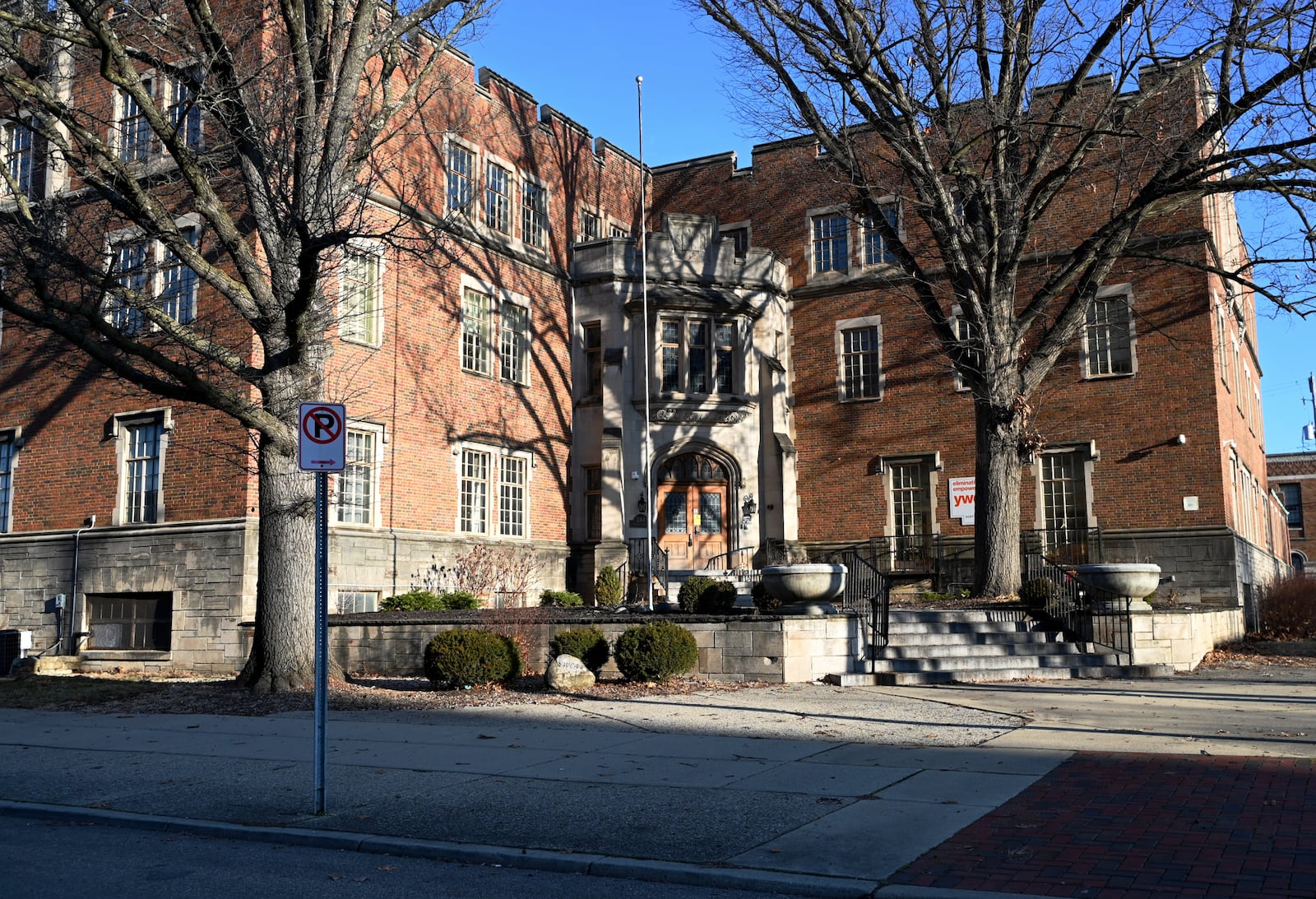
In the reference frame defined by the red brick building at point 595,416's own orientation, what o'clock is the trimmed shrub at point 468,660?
The trimmed shrub is roughly at 12 o'clock from the red brick building.

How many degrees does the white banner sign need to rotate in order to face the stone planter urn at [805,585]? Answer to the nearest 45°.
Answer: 0° — it already faces it

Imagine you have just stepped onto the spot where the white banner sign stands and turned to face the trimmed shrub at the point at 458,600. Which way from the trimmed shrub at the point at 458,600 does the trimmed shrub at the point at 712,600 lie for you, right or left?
left

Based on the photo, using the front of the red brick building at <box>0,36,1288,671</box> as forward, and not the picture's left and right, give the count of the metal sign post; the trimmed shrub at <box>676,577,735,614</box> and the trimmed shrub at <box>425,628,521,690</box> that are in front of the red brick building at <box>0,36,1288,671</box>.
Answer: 3

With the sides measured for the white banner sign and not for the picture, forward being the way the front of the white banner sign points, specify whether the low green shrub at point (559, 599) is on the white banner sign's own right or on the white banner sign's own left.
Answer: on the white banner sign's own right

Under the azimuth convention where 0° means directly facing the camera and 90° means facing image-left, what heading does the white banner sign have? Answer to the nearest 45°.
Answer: approximately 0°

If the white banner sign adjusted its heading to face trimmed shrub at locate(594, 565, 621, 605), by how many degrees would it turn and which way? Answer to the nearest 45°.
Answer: approximately 45° to its right

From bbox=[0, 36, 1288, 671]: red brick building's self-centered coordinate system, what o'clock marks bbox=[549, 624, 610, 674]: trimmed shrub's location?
The trimmed shrub is roughly at 12 o'clock from the red brick building.
